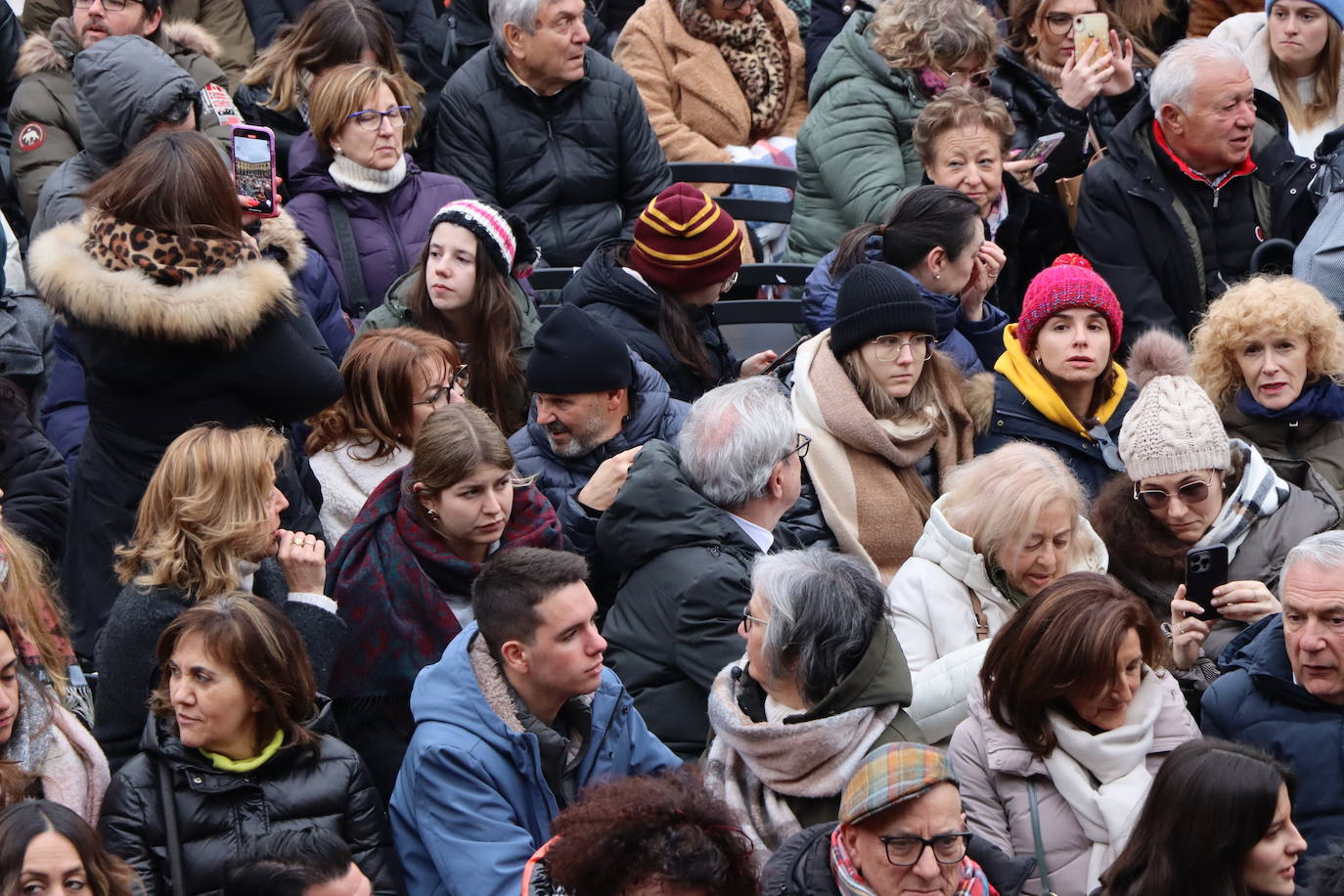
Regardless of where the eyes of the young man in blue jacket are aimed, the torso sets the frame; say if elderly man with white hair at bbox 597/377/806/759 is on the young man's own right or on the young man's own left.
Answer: on the young man's own left

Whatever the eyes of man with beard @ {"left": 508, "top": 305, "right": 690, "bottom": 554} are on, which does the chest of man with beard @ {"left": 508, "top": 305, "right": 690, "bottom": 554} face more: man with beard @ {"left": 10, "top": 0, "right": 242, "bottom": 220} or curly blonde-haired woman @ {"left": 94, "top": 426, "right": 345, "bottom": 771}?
the curly blonde-haired woman

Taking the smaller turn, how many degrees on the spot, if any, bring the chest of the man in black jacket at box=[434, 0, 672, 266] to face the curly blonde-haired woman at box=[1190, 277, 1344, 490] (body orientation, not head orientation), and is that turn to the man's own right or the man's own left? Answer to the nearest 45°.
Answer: approximately 45° to the man's own left

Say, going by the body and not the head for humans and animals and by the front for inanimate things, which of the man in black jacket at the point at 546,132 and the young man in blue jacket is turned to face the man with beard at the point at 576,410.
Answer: the man in black jacket

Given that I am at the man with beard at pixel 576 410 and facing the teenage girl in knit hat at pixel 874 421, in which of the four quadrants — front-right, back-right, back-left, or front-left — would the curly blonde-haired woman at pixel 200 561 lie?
back-right

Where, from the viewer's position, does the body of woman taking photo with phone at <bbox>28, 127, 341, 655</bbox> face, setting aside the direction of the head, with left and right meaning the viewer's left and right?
facing away from the viewer

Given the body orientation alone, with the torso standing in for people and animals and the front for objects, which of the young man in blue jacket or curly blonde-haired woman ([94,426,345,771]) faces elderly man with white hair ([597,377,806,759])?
the curly blonde-haired woman

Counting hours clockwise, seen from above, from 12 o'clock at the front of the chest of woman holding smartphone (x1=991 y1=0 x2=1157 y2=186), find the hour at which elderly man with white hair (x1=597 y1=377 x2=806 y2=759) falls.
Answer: The elderly man with white hair is roughly at 2 o'clock from the woman holding smartphone.

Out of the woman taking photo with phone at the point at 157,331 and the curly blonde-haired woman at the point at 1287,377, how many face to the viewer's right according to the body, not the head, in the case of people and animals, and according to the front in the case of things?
0

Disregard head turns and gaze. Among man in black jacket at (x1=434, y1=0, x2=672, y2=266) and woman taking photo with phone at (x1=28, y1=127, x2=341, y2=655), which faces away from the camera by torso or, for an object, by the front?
the woman taking photo with phone

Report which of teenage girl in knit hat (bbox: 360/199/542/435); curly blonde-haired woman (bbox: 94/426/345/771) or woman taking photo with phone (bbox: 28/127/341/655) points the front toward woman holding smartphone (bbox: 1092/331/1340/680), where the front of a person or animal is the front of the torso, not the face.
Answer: the curly blonde-haired woman
